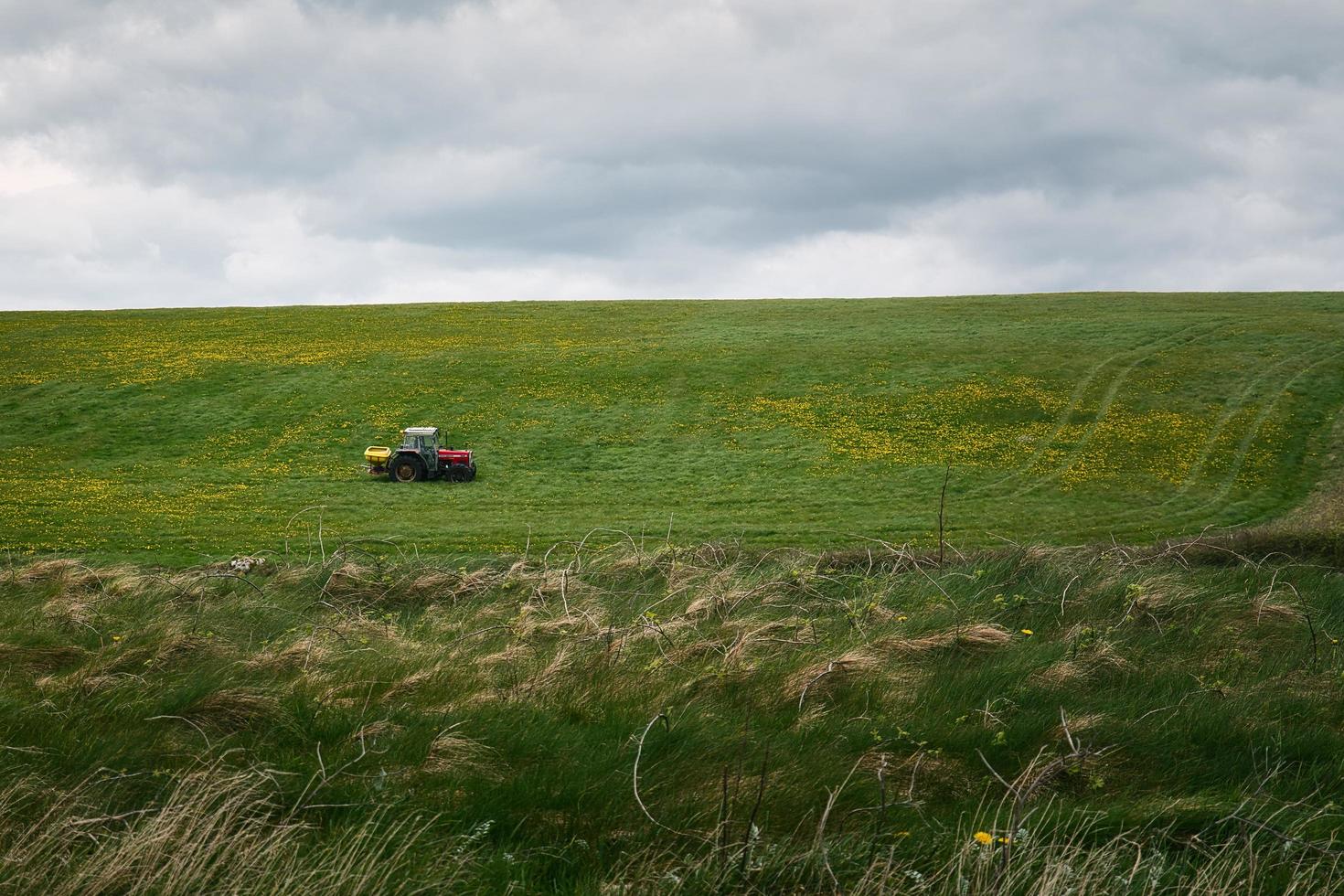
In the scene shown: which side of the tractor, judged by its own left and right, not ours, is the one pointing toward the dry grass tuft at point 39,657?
right

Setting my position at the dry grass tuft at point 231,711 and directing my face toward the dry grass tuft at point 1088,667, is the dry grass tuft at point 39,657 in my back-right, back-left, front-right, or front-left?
back-left

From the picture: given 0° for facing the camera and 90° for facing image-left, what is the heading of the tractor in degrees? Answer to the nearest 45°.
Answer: approximately 270°

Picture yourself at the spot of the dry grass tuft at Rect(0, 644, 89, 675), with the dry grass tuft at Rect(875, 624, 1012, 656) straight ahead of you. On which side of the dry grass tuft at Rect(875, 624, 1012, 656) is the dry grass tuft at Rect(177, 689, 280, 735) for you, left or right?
right

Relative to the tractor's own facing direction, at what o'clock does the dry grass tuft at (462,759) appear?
The dry grass tuft is roughly at 3 o'clock from the tractor.

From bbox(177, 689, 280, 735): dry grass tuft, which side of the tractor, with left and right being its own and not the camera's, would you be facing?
right

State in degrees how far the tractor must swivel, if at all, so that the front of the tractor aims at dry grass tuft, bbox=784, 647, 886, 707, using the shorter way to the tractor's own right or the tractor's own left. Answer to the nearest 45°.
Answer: approximately 90° to the tractor's own right

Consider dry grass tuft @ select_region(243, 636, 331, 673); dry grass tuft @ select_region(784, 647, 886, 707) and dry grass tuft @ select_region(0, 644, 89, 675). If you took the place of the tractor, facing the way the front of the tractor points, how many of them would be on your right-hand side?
3

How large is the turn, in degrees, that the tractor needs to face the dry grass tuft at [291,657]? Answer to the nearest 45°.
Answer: approximately 90° to its right

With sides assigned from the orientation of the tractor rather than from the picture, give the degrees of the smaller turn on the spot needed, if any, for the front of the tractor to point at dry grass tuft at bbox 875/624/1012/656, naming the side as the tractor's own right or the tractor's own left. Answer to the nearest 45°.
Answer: approximately 90° to the tractor's own right
